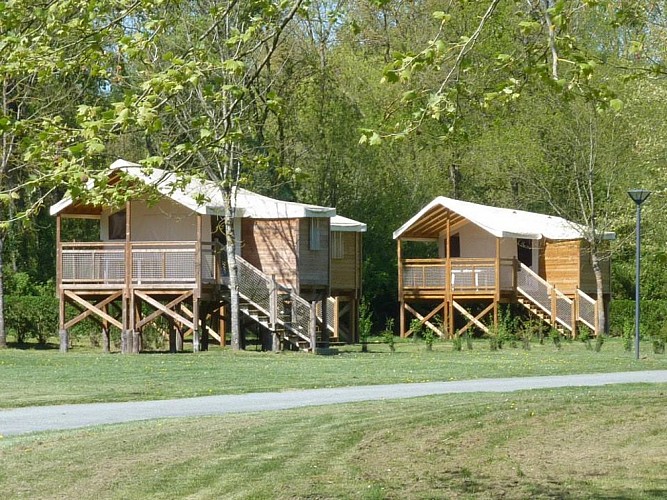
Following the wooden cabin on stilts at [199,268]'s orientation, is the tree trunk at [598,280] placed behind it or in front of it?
behind

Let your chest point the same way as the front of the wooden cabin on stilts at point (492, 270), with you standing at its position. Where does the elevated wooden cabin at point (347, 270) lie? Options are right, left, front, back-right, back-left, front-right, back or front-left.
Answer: front

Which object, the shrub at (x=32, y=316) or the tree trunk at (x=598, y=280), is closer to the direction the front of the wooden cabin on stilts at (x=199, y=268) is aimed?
the shrub

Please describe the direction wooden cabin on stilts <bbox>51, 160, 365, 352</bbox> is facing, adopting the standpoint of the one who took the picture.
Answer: facing the viewer and to the left of the viewer

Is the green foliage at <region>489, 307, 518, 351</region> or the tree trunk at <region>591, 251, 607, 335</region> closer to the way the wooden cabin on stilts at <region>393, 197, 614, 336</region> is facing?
the green foliage
